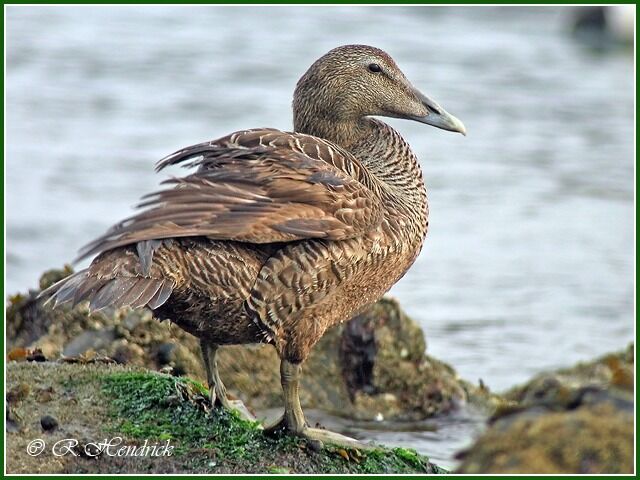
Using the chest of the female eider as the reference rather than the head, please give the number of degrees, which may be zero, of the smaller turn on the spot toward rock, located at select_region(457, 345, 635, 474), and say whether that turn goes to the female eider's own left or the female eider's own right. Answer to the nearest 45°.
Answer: approximately 45° to the female eider's own right

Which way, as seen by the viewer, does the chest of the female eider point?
to the viewer's right

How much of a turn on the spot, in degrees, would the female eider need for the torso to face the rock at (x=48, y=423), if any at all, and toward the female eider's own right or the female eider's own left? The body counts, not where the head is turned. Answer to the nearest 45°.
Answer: approximately 180°
